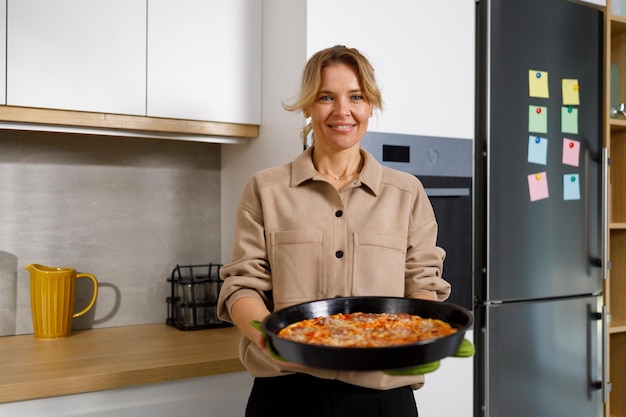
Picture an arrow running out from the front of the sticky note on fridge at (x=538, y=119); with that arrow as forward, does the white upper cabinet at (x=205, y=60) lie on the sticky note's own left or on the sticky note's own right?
on the sticky note's own right

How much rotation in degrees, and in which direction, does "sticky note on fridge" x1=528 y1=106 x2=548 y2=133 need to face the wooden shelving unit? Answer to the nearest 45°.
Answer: approximately 135° to its left

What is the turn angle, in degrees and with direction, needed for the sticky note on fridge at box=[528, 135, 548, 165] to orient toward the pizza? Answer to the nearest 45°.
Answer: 0° — it already faces it

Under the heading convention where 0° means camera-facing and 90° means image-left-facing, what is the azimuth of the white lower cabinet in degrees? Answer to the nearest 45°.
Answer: approximately 0°
